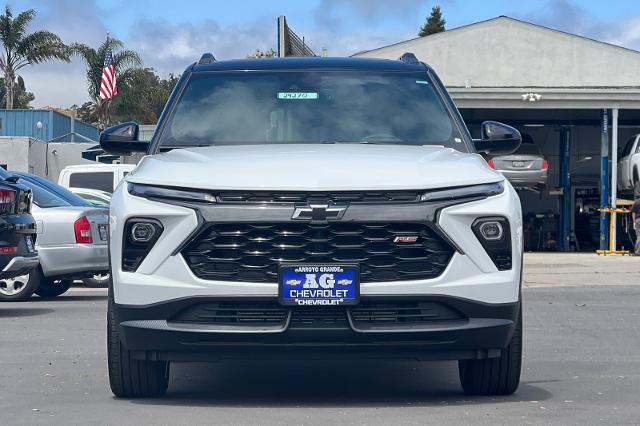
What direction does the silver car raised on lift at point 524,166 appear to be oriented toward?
away from the camera

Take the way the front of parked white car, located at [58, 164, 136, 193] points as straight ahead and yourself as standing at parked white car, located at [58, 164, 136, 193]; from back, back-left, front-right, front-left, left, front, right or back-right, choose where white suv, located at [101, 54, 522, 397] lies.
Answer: back-right

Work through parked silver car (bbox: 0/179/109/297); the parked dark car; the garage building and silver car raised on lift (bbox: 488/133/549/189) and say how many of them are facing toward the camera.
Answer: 1

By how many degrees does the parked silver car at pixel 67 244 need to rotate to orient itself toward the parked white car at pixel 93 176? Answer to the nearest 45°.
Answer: approximately 45° to its right

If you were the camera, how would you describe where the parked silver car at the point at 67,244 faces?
facing away from the viewer and to the left of the viewer

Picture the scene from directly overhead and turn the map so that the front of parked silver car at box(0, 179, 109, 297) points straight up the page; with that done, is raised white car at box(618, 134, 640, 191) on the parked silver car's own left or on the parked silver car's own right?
on the parked silver car's own right

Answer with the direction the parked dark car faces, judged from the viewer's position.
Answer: facing away from the viewer and to the left of the viewer

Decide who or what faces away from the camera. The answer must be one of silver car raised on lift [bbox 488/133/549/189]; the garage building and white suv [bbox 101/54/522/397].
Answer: the silver car raised on lift

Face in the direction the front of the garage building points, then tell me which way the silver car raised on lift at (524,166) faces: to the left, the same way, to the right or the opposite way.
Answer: the opposite way

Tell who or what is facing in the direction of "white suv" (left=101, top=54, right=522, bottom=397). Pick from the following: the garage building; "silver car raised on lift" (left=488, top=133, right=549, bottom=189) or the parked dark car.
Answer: the garage building

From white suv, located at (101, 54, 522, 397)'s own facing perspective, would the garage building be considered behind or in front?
behind

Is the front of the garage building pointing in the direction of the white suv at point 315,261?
yes

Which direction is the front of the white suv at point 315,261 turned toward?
toward the camera

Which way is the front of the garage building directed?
toward the camera
